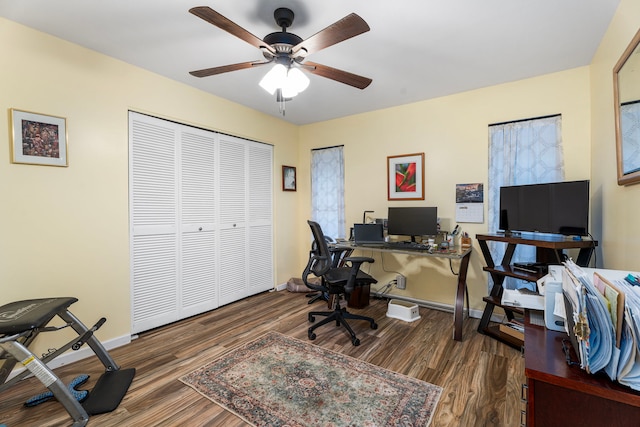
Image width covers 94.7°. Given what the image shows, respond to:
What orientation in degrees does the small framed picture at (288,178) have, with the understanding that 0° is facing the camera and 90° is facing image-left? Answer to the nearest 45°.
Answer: approximately 315°

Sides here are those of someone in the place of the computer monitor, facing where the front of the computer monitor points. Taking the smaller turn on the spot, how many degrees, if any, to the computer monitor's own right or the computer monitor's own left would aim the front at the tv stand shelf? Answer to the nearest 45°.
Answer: approximately 45° to the computer monitor's own left

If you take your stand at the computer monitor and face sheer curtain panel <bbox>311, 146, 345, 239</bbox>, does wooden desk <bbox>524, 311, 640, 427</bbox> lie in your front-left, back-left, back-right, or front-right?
back-left

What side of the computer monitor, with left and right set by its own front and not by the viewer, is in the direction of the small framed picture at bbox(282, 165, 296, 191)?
right

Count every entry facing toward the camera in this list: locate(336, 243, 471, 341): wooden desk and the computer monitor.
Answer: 2

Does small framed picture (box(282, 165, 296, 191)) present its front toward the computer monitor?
yes

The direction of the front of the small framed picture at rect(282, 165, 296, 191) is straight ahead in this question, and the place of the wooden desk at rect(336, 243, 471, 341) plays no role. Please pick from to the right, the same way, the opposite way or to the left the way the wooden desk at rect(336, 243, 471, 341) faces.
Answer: to the right

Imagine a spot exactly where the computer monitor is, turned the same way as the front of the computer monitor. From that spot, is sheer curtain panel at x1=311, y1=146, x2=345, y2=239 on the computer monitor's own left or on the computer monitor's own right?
on the computer monitor's own right

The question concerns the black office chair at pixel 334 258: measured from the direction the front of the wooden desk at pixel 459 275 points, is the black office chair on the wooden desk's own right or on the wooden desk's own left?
on the wooden desk's own right

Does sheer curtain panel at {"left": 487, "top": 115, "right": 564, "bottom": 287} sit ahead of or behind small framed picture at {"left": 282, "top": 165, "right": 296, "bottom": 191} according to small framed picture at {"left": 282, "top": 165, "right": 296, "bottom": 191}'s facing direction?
ahead

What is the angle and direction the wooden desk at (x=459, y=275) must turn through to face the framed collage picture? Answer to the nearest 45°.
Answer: approximately 45° to its right

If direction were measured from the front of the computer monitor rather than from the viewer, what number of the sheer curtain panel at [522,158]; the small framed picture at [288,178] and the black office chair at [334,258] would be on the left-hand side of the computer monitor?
1

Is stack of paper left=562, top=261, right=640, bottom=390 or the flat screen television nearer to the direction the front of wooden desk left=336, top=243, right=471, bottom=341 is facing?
the stack of paper
